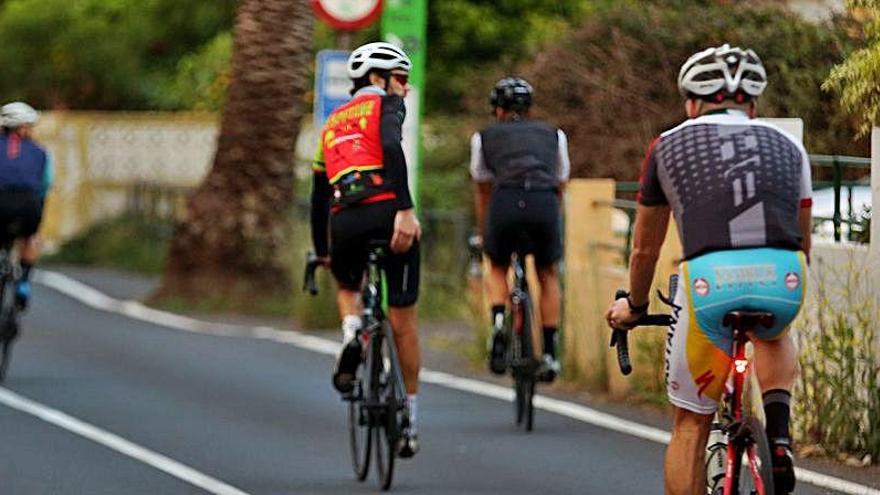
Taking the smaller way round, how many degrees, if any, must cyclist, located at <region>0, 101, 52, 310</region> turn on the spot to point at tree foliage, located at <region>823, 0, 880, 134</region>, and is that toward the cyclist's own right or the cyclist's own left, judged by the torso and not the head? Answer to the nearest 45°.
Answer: approximately 135° to the cyclist's own right

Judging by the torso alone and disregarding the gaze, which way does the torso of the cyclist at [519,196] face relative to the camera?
away from the camera

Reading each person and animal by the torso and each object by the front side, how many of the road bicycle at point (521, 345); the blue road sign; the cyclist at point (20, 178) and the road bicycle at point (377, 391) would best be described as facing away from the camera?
3

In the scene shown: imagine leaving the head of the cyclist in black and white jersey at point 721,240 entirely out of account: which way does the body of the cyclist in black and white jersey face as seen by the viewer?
away from the camera

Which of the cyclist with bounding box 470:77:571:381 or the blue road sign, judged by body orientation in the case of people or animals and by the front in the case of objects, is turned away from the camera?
the cyclist

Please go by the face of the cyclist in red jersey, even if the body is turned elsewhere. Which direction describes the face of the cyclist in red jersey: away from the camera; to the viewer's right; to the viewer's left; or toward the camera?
to the viewer's right

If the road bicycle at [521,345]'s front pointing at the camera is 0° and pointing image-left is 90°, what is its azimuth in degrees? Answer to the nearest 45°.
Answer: approximately 180°

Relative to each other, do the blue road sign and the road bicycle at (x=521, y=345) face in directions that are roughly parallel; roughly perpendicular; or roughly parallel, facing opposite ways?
roughly parallel, facing opposite ways

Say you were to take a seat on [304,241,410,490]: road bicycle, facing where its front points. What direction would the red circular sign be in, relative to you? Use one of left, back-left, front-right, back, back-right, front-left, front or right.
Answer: front

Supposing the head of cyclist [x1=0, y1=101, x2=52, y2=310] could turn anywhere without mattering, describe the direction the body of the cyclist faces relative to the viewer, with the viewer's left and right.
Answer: facing away from the viewer

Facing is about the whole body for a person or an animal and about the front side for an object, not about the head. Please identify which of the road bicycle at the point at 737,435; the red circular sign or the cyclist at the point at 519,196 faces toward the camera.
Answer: the red circular sign

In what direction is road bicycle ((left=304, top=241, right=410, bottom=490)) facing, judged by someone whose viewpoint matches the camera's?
facing away from the viewer

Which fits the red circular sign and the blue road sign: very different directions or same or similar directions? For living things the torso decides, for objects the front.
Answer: same or similar directions

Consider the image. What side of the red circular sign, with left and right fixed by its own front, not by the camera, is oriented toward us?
front

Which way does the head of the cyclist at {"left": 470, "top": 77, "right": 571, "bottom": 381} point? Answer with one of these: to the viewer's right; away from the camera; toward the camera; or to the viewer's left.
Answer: away from the camera

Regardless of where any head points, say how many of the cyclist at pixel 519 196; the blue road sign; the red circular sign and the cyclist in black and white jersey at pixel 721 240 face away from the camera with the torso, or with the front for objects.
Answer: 2

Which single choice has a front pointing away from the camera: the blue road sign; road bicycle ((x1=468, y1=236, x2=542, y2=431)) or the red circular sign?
the road bicycle
